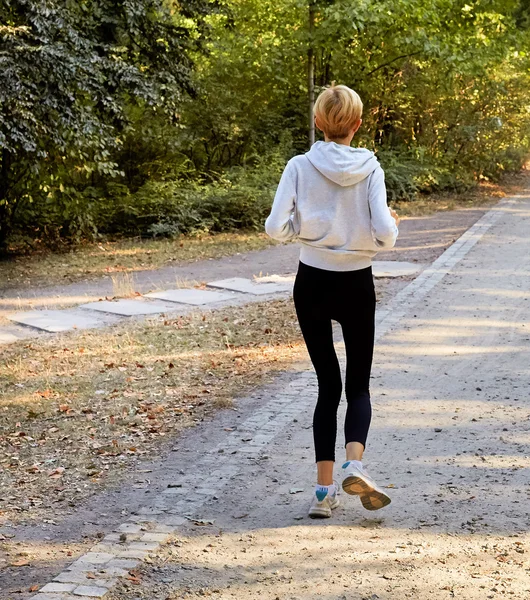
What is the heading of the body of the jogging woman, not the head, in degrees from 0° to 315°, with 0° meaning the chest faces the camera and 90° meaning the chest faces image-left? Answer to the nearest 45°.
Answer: approximately 180°

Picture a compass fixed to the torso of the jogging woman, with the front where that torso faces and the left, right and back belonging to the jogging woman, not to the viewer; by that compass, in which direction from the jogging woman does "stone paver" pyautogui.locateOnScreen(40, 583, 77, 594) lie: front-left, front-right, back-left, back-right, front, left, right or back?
back-left

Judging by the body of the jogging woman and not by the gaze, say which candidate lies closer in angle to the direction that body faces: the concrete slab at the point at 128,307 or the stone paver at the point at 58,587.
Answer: the concrete slab

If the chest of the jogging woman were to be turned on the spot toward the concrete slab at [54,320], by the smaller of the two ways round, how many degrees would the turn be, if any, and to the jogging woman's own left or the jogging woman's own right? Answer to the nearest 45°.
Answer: approximately 45° to the jogging woman's own left

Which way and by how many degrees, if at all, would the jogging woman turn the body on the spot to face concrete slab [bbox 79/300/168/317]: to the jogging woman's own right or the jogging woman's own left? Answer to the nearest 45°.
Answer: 0° — they already face it

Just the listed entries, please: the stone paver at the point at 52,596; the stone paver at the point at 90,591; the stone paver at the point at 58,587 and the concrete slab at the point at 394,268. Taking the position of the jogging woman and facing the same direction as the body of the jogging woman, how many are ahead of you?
1

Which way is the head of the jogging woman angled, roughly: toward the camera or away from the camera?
away from the camera

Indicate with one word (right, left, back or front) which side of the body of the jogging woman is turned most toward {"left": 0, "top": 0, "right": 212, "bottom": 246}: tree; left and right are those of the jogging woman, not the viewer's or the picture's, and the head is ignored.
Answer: front

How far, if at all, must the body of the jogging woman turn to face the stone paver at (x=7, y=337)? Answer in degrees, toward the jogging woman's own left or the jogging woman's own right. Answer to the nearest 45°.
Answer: approximately 45° to the jogging woman's own left

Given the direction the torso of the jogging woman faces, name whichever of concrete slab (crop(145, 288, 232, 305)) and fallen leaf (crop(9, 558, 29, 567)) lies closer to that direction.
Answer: the concrete slab

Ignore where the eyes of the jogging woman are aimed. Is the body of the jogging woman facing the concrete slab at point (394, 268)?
yes

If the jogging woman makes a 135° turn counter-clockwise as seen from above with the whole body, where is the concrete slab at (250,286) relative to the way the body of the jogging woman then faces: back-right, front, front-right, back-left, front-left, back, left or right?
back-right
